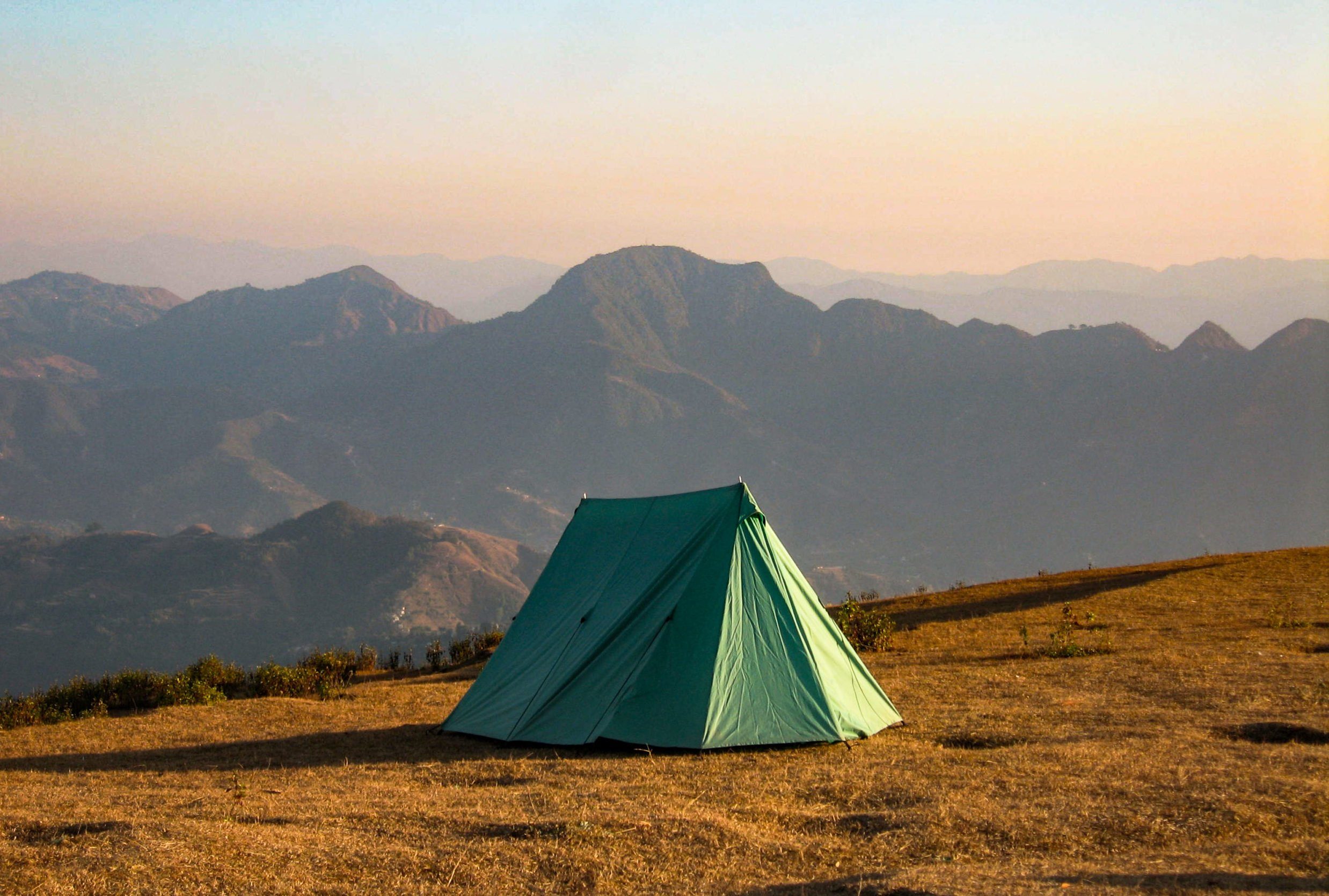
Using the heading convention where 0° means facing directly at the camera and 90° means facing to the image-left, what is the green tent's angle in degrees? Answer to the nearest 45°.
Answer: approximately 315°

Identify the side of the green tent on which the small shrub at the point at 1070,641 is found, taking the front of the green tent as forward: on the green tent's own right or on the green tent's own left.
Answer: on the green tent's own left

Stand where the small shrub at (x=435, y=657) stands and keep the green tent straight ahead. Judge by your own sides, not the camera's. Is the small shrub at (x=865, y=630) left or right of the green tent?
left

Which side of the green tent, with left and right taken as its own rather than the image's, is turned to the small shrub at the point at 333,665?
back

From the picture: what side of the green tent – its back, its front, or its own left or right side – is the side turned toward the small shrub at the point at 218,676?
back

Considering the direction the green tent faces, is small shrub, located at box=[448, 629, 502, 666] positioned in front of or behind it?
behind
